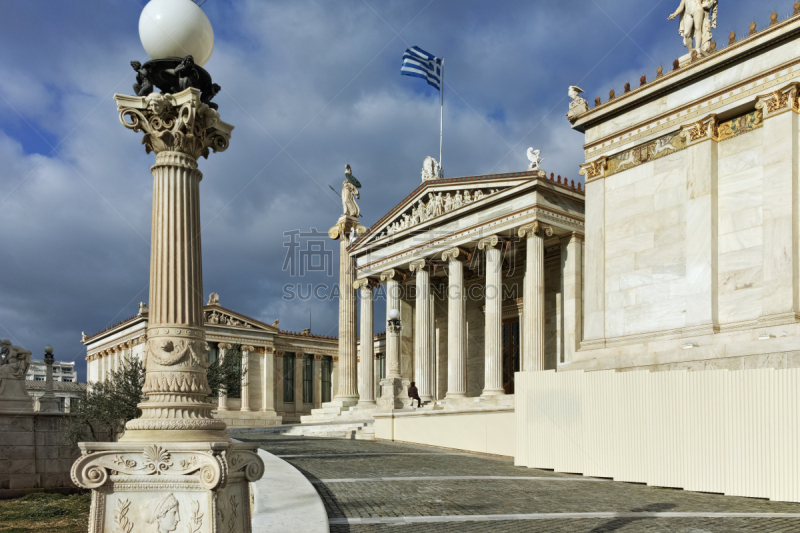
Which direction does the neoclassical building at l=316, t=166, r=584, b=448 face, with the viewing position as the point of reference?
facing the viewer and to the left of the viewer

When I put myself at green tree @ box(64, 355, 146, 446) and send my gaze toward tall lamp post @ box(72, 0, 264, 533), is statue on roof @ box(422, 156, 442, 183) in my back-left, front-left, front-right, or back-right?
back-left

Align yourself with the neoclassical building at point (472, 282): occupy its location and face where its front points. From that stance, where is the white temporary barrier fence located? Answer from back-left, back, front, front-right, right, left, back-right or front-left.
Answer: front-left

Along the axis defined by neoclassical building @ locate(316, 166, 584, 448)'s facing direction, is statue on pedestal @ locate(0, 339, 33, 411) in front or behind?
in front

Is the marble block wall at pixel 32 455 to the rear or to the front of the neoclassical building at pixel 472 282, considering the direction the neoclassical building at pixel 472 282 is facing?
to the front
